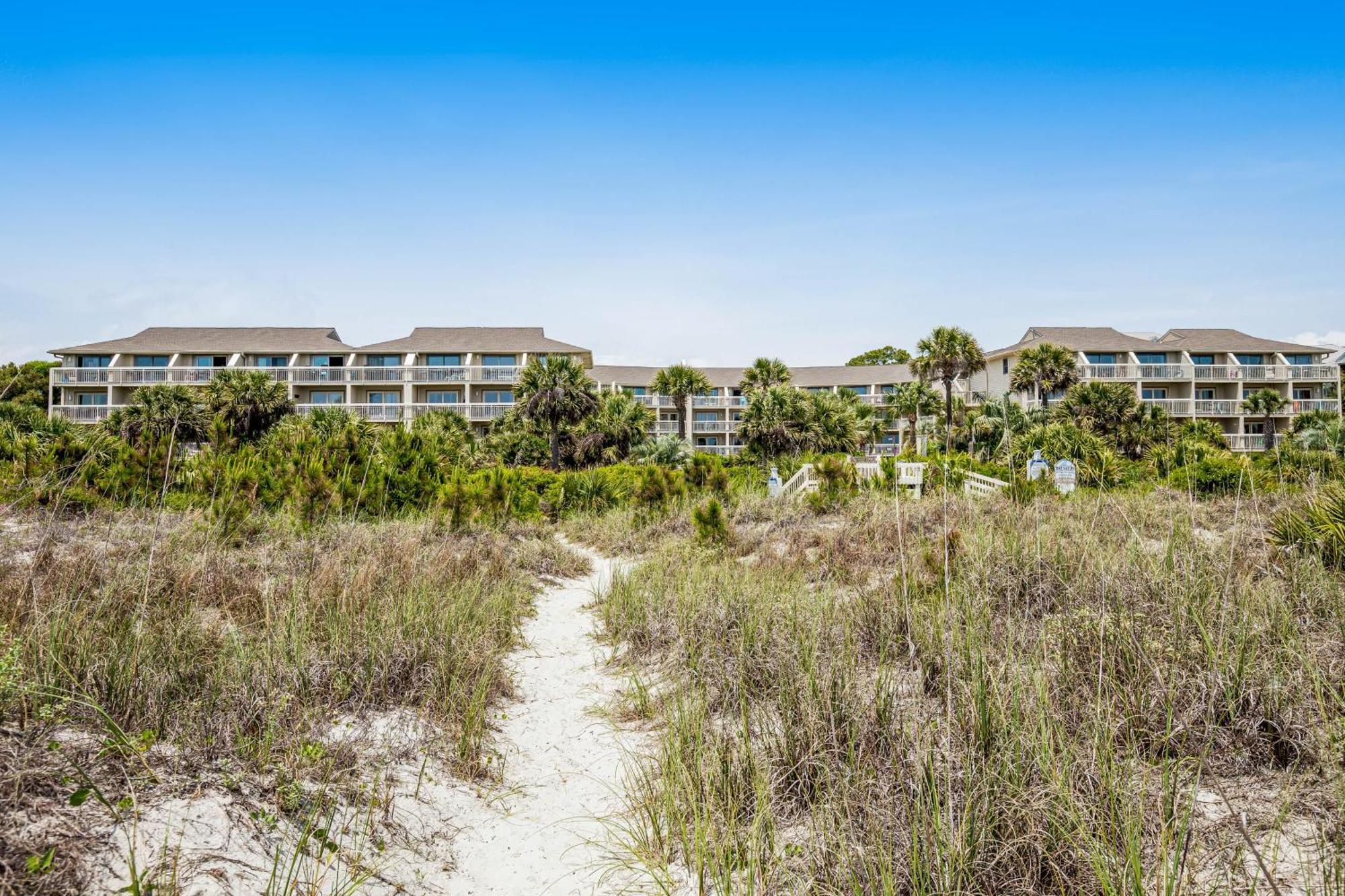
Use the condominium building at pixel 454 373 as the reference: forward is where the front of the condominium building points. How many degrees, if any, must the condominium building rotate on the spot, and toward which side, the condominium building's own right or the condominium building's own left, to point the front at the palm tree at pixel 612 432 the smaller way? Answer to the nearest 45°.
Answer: approximately 45° to the condominium building's own left

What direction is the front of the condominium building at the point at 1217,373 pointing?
toward the camera

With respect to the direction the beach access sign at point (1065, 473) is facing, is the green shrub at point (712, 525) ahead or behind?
ahead

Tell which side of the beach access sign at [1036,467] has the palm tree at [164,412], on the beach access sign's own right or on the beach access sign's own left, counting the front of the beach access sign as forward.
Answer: on the beach access sign's own right

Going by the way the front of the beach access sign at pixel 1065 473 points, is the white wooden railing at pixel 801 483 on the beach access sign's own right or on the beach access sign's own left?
on the beach access sign's own right

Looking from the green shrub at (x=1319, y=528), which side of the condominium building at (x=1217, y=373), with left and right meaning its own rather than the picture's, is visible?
front

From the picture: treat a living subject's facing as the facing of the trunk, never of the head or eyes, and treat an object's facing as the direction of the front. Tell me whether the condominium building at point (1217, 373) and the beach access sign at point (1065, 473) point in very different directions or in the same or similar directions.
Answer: same or similar directions

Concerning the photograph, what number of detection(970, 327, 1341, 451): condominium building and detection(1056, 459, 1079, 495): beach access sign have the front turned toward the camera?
2

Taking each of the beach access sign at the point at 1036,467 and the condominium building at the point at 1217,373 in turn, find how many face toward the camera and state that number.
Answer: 2

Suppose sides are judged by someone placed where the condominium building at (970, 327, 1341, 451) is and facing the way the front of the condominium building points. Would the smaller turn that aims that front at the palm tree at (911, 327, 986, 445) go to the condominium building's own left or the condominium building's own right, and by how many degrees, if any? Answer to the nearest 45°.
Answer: approximately 45° to the condominium building's own right
